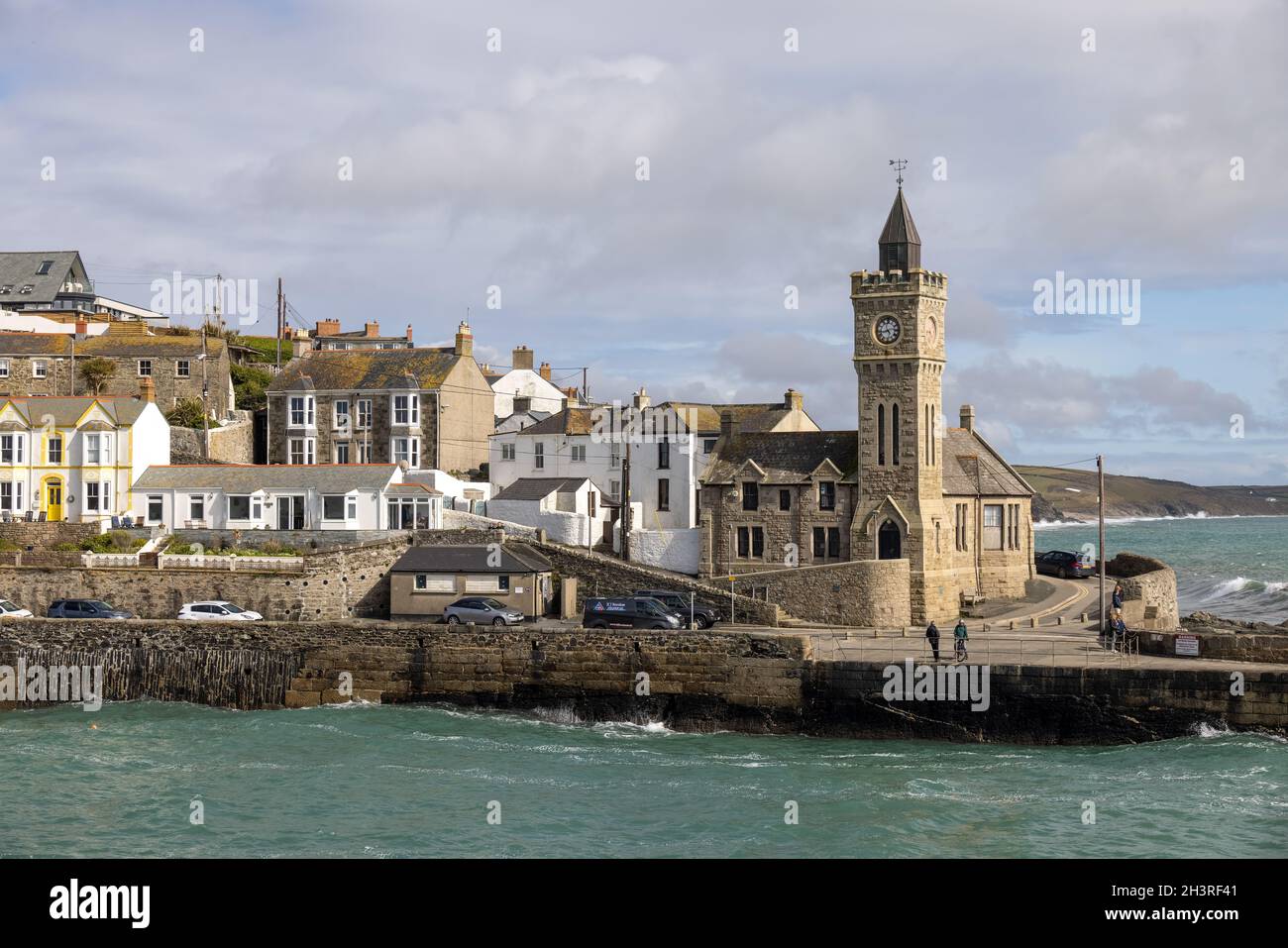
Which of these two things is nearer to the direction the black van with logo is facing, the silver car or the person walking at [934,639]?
the person walking

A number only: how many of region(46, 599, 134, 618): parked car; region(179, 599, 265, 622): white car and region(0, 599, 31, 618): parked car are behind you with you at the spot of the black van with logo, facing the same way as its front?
3

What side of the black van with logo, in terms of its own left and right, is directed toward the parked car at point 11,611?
back

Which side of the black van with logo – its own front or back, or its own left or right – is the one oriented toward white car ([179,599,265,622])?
back

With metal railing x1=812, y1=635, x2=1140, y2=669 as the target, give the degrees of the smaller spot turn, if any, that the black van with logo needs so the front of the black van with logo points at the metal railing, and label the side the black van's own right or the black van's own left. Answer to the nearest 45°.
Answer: approximately 45° to the black van's own right

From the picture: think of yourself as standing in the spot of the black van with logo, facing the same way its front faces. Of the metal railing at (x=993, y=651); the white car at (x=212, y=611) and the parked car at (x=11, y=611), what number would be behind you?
2

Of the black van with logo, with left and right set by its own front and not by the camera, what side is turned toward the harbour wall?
right

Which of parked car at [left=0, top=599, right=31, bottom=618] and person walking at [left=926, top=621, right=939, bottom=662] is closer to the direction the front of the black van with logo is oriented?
the person walking

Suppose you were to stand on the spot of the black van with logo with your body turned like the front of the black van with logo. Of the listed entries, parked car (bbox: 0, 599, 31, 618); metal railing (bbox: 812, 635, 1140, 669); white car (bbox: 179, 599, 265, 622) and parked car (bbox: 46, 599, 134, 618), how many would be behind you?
3

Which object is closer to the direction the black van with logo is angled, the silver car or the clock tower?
the clock tower

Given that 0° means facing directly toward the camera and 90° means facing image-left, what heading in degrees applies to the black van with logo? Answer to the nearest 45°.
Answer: approximately 270°
